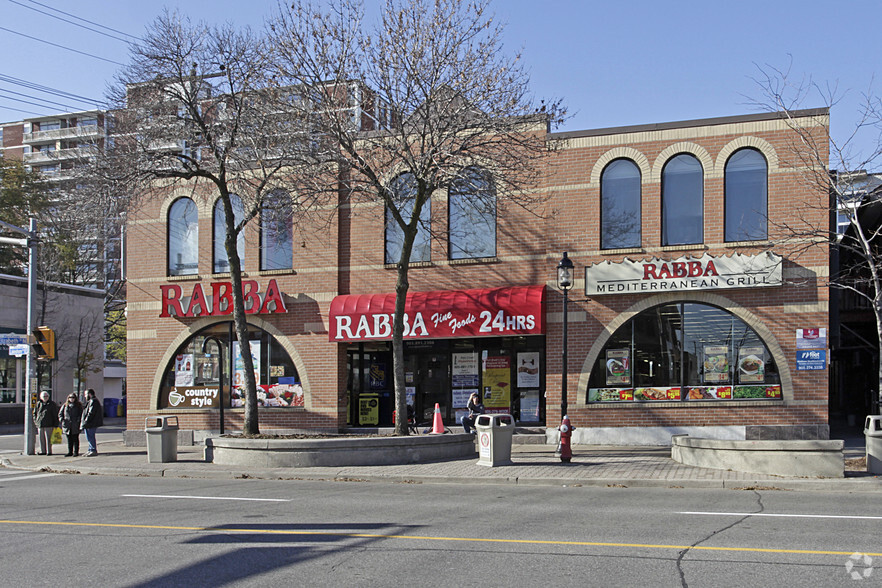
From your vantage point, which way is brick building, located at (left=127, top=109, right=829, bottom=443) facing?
toward the camera

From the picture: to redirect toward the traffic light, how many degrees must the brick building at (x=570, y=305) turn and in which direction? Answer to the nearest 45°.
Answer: approximately 90° to its right

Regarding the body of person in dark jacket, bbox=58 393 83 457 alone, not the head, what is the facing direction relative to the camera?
toward the camera

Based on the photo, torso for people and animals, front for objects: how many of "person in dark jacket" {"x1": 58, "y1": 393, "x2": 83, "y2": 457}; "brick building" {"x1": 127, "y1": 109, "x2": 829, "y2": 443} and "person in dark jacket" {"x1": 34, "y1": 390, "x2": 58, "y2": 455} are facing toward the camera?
3

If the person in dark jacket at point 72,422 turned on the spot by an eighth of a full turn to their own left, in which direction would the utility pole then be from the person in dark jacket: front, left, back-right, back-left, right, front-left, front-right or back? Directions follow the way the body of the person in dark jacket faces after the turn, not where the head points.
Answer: back

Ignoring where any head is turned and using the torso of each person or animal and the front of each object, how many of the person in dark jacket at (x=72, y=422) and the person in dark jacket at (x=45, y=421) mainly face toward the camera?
2

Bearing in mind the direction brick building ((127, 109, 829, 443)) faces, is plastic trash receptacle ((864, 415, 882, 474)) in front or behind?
in front
